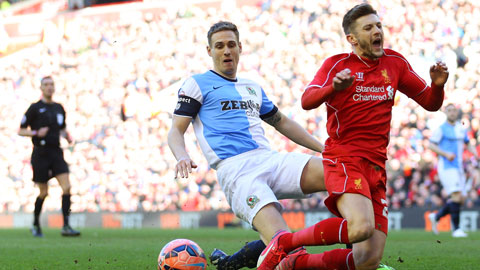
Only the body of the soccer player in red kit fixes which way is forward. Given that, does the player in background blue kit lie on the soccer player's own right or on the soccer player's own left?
on the soccer player's own left

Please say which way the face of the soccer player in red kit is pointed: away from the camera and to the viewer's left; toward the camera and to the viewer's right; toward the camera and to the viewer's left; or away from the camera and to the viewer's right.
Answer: toward the camera and to the viewer's right

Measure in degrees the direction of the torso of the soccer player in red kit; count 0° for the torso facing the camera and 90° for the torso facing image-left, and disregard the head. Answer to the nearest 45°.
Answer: approximately 315°

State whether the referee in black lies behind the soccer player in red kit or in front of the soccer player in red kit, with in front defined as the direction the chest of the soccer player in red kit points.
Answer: behind
